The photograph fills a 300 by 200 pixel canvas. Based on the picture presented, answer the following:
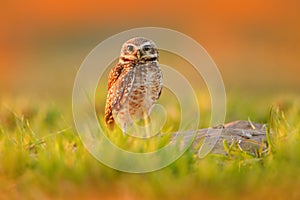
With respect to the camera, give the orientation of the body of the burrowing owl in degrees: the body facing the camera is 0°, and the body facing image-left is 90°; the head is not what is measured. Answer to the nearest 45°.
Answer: approximately 315°
